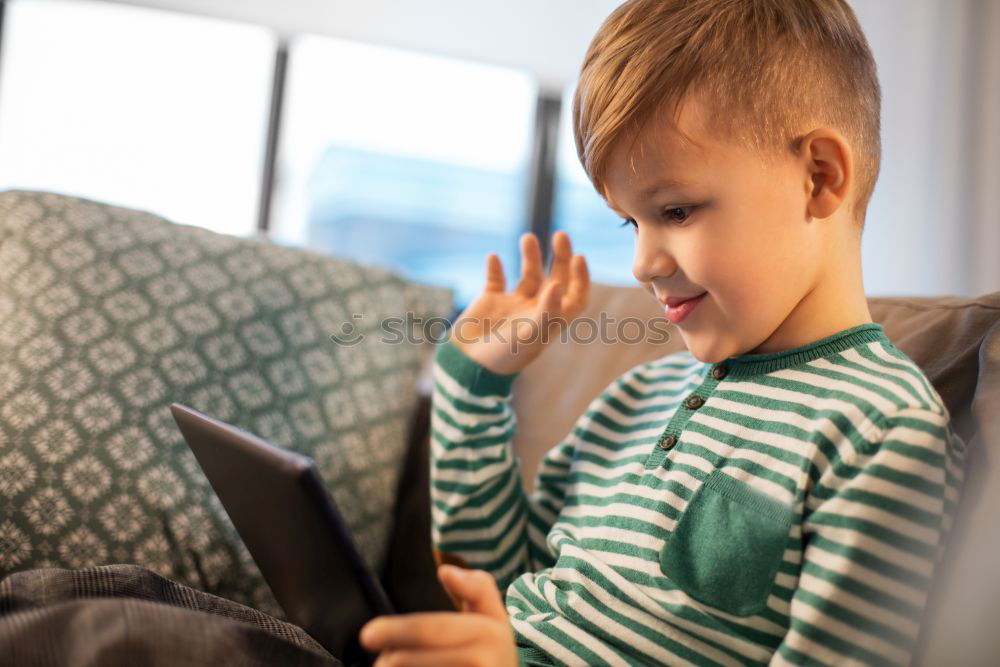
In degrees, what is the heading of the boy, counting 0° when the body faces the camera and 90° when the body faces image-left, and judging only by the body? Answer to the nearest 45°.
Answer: approximately 45°

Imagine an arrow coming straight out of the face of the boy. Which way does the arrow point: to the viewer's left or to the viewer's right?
to the viewer's left
